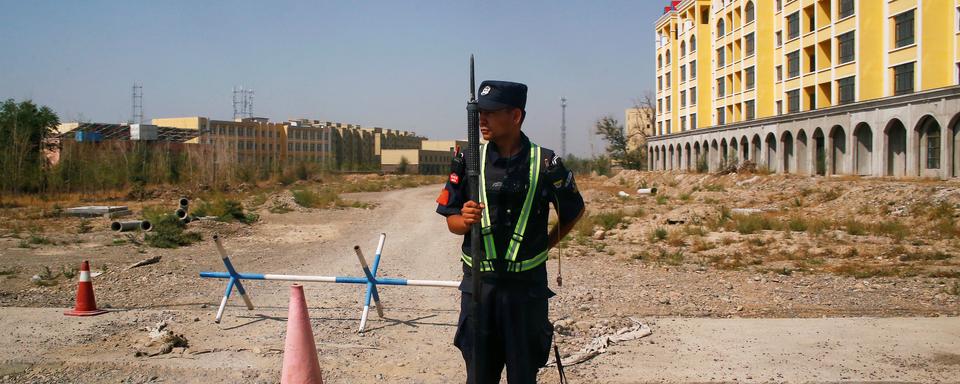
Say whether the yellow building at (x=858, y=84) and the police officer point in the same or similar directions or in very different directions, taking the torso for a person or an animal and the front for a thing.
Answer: same or similar directions

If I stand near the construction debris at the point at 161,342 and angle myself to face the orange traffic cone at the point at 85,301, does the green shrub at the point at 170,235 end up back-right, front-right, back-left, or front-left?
front-right

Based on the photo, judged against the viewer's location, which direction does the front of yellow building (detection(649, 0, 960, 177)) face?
facing the viewer and to the left of the viewer

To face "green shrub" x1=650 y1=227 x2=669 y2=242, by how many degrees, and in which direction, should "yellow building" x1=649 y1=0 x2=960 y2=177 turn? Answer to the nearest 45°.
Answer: approximately 45° to its left

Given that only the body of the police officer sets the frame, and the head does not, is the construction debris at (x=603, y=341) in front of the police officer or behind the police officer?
behind

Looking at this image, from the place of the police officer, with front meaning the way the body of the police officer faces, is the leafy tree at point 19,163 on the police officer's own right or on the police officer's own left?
on the police officer's own right

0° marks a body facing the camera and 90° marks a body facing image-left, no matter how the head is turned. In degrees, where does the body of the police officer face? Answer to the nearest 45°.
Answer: approximately 45°

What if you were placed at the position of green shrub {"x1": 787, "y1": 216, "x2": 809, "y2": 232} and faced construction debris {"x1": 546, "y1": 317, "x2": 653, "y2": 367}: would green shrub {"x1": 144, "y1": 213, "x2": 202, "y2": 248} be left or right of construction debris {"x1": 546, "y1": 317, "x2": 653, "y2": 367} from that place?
right

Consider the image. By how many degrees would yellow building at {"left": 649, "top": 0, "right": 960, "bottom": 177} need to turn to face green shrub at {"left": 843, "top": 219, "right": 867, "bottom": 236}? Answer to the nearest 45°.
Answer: approximately 45° to its left

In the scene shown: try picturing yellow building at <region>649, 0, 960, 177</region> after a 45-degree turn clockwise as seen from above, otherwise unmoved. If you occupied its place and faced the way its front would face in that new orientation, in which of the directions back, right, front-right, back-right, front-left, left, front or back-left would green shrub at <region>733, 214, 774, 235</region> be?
left

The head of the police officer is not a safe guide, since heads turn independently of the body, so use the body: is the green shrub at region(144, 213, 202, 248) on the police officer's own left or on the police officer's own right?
on the police officer's own right

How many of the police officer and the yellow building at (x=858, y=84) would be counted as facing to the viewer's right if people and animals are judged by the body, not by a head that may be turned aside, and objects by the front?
0

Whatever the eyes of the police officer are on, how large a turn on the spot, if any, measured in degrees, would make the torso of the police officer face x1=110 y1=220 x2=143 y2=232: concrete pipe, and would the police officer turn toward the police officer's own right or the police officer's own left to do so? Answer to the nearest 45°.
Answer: approximately 90° to the police officer's own right

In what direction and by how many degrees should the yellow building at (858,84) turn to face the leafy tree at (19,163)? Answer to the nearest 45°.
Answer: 0° — it already faces it

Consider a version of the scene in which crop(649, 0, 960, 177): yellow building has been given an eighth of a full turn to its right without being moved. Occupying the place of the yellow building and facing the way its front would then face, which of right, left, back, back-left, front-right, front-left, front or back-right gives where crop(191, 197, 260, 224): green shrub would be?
front-left
